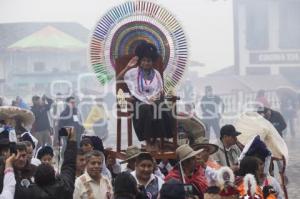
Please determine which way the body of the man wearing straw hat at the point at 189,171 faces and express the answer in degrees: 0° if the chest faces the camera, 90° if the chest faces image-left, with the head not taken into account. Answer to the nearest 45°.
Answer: approximately 315°

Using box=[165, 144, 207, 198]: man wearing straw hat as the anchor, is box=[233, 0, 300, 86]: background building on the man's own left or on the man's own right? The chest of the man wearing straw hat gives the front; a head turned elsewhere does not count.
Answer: on the man's own left

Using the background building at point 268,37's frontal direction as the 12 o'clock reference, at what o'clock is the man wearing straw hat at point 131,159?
The man wearing straw hat is roughly at 12 o'clock from the background building.

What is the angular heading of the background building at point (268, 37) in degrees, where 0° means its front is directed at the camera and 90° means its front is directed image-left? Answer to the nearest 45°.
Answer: approximately 0°

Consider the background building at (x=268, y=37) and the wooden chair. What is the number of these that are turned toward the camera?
2
